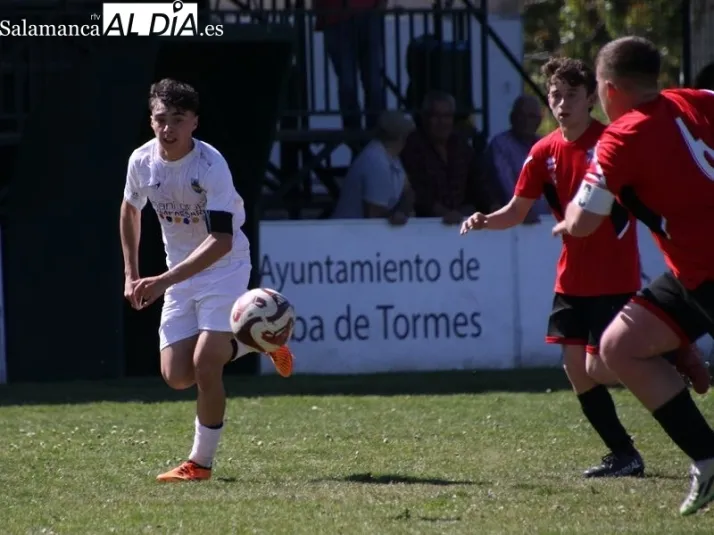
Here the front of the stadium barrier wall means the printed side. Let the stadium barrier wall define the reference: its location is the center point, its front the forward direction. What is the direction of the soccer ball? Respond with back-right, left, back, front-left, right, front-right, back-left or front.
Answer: front

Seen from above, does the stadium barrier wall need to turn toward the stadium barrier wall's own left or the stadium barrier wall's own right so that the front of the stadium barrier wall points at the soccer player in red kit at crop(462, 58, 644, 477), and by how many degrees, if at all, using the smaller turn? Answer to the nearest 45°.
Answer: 0° — it already faces them

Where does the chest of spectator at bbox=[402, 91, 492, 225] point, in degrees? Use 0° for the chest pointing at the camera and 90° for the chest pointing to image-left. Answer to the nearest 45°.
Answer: approximately 0°

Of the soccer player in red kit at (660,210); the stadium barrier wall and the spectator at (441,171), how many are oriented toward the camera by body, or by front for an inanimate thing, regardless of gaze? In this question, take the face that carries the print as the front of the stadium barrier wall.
2

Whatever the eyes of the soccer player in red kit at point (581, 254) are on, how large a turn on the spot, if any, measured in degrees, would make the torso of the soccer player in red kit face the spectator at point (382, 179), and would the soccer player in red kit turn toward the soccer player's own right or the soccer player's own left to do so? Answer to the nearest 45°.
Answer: approximately 135° to the soccer player's own right

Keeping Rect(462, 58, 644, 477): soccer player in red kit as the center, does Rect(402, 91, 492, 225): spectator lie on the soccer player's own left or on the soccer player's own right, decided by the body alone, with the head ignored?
on the soccer player's own right

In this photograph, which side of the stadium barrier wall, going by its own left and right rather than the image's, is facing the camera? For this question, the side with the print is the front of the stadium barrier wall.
front

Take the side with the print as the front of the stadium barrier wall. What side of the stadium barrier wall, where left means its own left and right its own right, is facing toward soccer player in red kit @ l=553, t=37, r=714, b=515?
front

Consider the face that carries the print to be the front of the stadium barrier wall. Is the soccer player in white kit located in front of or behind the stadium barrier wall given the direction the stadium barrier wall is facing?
in front

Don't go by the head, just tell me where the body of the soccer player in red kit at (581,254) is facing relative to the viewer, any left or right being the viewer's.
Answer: facing the viewer and to the left of the viewer
